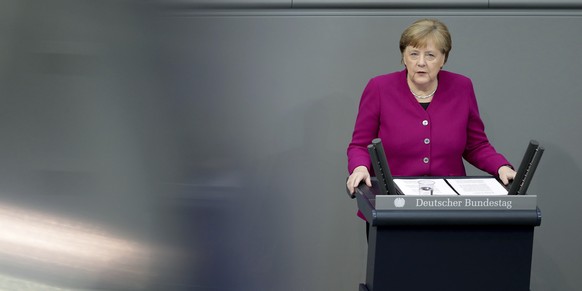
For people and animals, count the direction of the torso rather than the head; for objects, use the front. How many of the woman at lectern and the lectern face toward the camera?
2

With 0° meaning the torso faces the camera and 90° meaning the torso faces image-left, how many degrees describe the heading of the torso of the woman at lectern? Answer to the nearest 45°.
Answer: approximately 0°
